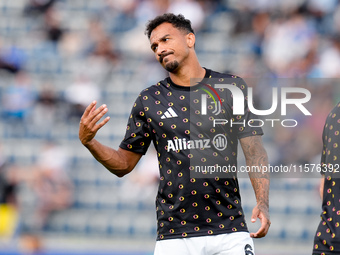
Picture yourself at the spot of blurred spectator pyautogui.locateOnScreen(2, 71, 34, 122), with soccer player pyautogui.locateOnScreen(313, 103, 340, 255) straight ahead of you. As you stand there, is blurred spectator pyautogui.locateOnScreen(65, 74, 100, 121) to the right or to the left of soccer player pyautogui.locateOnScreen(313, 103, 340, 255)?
left

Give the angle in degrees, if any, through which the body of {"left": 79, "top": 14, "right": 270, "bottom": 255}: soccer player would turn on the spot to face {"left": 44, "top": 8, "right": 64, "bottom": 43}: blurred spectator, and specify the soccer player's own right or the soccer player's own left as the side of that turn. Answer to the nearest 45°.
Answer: approximately 180°

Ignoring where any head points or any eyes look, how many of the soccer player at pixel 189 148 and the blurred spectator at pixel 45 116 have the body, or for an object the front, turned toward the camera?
2

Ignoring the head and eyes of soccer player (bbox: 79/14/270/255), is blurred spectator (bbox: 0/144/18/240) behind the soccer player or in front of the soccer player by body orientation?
behind

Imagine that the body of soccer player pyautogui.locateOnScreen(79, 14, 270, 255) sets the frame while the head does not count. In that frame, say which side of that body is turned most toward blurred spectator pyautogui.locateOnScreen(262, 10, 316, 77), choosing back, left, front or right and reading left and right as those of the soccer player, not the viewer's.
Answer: back

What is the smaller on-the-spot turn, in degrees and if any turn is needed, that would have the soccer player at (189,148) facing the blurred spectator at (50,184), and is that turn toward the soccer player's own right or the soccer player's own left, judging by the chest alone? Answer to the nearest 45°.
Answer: approximately 180°

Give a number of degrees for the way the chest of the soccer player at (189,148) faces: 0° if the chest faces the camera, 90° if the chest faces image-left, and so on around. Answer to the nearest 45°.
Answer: approximately 0°

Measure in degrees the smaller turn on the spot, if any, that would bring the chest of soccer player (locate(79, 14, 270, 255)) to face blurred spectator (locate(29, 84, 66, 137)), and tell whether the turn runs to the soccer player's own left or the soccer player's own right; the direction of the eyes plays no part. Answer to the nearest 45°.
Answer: approximately 180°

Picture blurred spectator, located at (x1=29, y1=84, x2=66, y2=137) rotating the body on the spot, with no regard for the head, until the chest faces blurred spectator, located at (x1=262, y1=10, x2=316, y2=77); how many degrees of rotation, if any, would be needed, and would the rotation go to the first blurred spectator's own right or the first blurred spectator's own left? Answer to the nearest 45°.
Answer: approximately 90° to the first blurred spectator's own left
